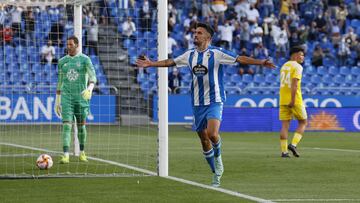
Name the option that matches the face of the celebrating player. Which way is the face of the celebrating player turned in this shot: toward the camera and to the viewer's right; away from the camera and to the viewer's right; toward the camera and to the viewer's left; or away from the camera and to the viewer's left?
toward the camera and to the viewer's left

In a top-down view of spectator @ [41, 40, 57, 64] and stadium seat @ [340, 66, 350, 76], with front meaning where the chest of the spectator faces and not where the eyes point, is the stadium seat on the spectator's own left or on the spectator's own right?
on the spectator's own left

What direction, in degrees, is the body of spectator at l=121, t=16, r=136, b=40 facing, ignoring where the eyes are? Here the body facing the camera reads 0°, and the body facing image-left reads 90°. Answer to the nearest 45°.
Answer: approximately 0°
